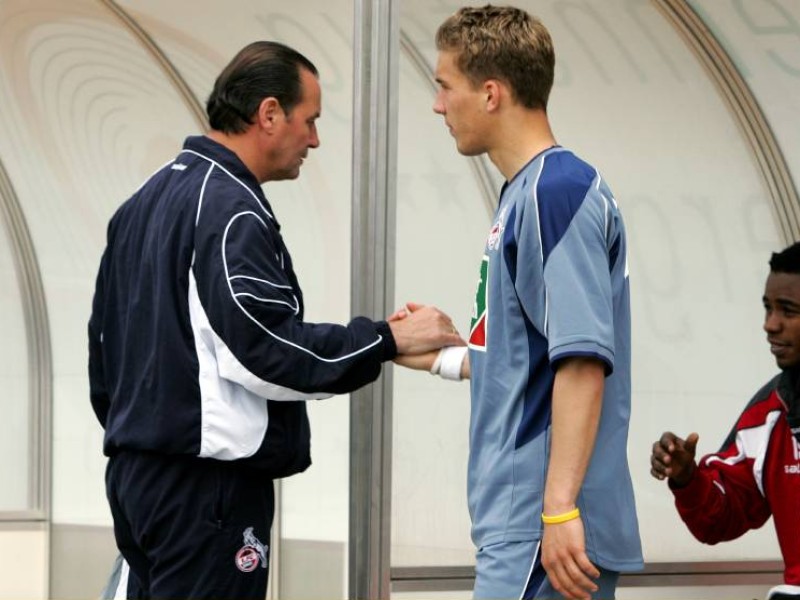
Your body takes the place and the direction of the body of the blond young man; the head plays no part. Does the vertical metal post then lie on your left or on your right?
on your right

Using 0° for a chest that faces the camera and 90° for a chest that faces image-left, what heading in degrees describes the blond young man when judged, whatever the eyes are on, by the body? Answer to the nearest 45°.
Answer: approximately 90°

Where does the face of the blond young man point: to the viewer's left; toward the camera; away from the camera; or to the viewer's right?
to the viewer's left
